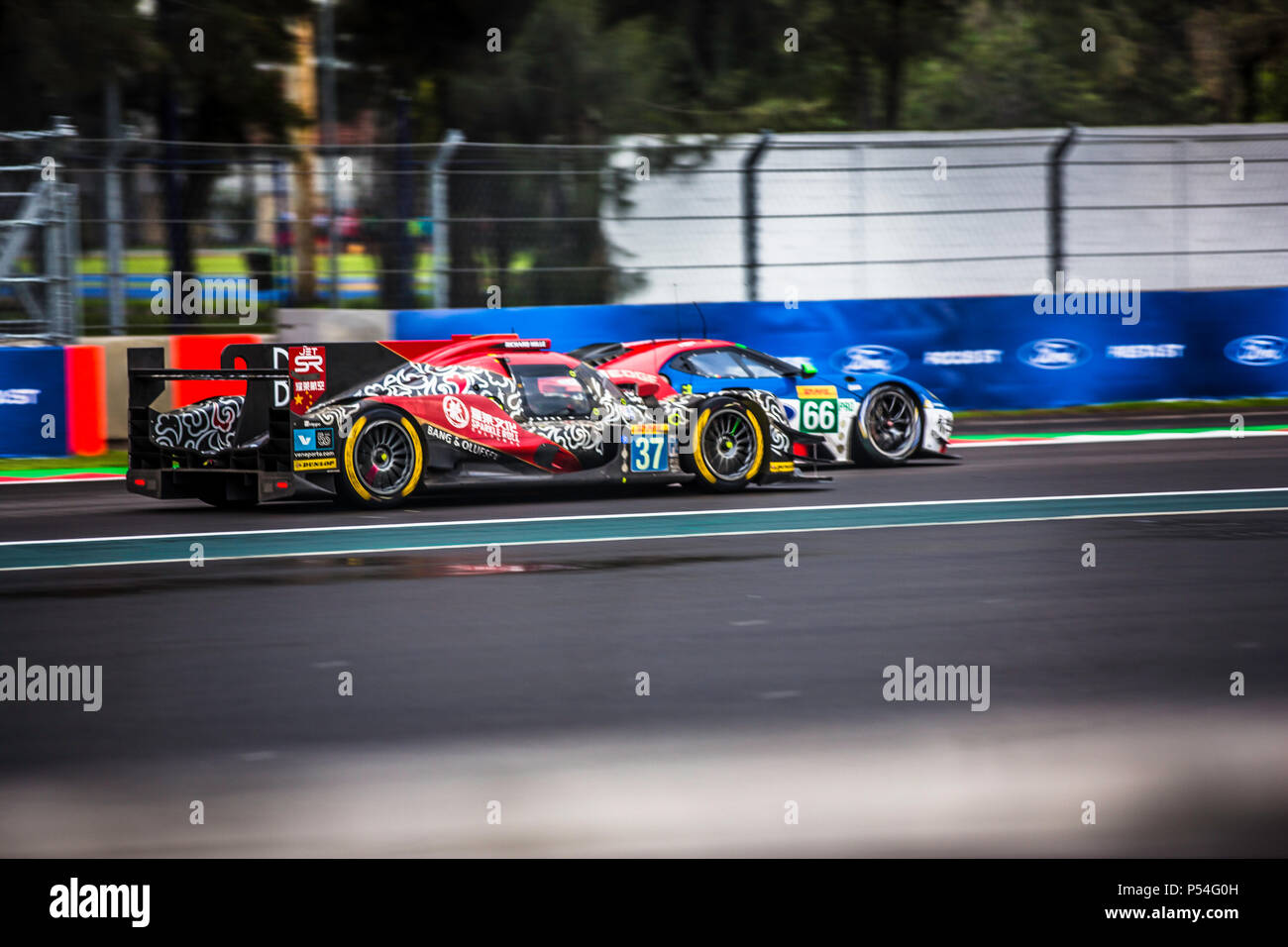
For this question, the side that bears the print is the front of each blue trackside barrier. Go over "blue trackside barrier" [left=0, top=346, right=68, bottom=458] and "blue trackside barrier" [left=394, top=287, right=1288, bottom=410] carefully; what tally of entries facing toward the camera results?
2

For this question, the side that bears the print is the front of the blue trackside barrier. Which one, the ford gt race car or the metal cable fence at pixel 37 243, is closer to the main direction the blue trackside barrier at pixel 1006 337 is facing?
the ford gt race car

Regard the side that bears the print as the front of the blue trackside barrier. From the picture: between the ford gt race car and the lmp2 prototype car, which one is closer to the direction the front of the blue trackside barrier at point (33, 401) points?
the lmp2 prototype car

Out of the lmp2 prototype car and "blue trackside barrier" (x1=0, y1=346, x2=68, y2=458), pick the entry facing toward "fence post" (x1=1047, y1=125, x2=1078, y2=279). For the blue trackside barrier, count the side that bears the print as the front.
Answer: the lmp2 prototype car

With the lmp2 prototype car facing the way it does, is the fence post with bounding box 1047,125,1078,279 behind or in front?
in front

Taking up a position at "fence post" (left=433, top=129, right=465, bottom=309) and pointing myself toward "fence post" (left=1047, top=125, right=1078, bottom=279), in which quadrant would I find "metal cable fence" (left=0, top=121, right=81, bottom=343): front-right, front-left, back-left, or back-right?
back-right

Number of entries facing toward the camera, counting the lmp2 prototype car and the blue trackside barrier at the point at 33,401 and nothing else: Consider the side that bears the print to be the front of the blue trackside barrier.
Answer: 1

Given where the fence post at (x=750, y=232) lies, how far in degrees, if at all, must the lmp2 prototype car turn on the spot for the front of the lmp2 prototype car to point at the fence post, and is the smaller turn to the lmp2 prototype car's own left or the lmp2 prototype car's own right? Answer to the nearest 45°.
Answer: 0° — it already faces it

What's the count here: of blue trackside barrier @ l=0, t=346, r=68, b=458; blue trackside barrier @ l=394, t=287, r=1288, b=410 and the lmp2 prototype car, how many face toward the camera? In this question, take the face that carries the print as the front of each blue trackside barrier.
2

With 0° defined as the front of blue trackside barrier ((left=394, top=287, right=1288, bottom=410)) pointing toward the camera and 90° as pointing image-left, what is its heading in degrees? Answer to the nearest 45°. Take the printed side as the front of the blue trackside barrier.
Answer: approximately 0°

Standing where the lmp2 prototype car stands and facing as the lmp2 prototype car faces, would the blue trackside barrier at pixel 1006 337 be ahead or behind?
ahead

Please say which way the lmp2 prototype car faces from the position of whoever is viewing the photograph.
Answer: facing away from the viewer and to the right of the viewer
